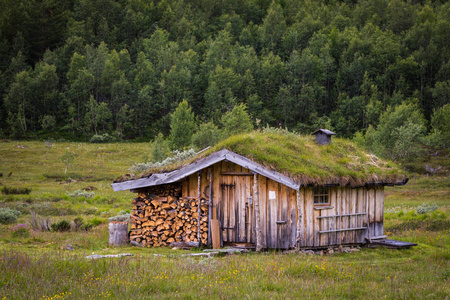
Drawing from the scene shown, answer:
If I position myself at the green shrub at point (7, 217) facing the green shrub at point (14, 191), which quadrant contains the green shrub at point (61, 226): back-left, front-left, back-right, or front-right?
back-right

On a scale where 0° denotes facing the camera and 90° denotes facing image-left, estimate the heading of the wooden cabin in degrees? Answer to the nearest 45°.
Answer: approximately 45°

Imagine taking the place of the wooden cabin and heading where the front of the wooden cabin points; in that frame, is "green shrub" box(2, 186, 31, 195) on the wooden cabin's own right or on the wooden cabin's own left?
on the wooden cabin's own right

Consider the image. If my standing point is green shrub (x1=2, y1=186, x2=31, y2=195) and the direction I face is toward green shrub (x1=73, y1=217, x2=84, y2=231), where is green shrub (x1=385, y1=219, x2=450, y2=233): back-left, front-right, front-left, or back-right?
front-left

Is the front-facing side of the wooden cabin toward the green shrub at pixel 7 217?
no

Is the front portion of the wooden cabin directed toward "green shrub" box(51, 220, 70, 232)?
no

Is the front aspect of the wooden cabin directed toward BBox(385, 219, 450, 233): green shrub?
no

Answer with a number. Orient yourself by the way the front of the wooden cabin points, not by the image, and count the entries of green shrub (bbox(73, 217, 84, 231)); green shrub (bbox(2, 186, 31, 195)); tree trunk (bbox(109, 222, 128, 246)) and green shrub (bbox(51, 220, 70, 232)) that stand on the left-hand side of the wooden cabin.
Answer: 0
